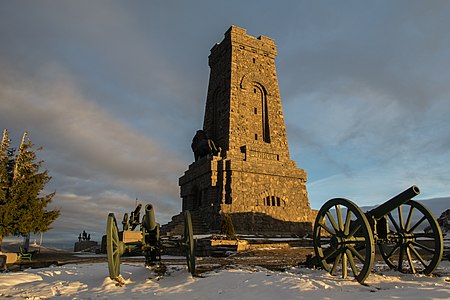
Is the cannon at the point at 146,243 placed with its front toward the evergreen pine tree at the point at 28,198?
no

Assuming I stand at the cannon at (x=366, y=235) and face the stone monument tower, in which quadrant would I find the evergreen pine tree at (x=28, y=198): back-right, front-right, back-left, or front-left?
front-left

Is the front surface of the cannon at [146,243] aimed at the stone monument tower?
no

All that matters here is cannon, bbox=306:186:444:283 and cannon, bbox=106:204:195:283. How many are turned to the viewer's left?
0

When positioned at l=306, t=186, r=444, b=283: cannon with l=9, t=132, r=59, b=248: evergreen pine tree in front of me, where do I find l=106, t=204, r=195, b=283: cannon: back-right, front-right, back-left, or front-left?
front-left

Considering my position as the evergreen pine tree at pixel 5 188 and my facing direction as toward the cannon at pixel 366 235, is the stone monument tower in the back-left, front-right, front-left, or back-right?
front-left

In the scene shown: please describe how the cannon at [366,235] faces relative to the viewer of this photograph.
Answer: facing the viewer and to the right of the viewer

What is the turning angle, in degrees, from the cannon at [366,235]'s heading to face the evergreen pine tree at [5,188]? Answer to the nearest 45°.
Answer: approximately 135° to its right
